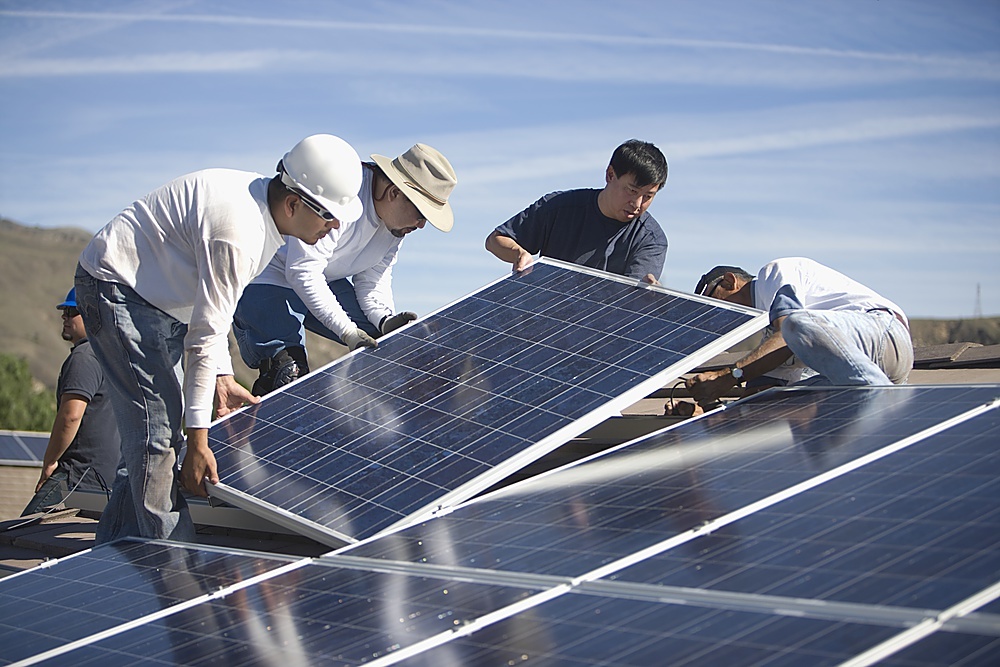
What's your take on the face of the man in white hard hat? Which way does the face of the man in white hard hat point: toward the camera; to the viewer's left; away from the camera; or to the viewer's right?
to the viewer's right

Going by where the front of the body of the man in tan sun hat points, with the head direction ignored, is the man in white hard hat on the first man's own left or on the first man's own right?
on the first man's own right

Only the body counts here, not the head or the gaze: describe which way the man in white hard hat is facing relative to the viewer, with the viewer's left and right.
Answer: facing to the right of the viewer

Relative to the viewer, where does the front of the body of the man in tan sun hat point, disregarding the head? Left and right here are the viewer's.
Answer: facing the viewer and to the right of the viewer

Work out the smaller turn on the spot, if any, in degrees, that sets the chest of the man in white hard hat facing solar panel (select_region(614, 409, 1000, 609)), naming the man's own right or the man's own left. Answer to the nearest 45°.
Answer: approximately 45° to the man's own right
